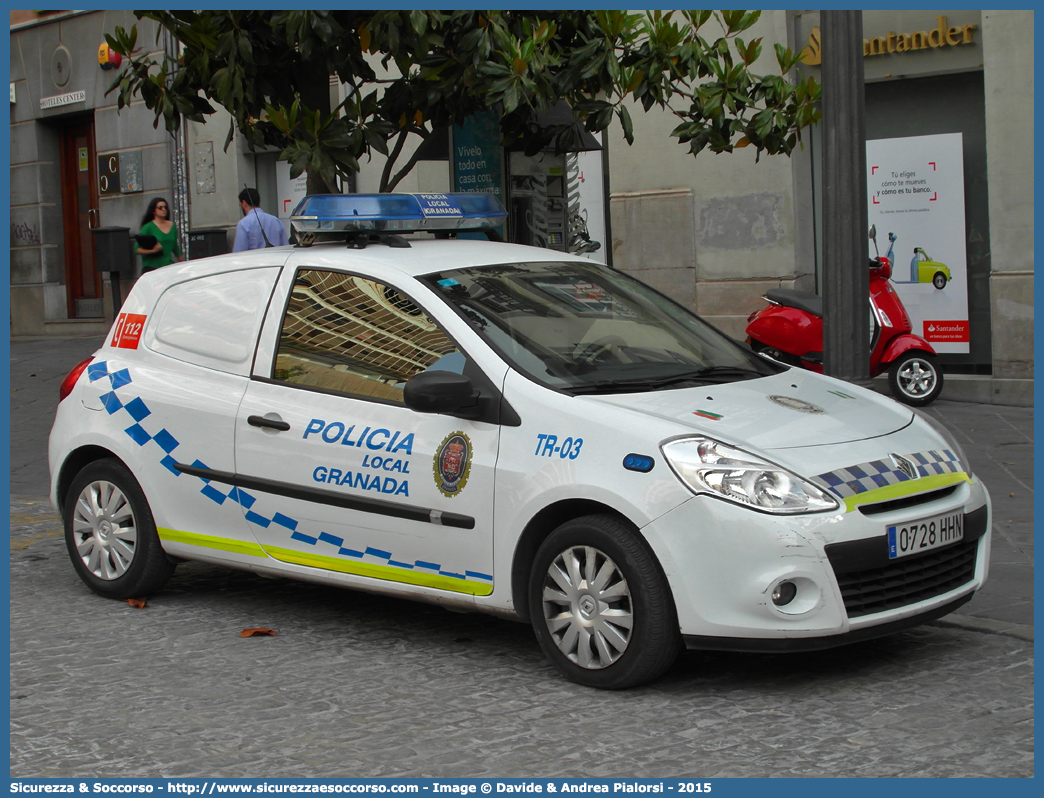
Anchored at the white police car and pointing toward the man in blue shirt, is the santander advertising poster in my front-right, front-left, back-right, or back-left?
front-right

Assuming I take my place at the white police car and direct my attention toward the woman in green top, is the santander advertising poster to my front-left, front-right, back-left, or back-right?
front-right

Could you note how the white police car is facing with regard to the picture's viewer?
facing the viewer and to the right of the viewer

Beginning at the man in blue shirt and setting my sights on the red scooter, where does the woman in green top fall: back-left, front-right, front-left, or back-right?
back-left

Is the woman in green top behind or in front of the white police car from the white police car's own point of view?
behind
